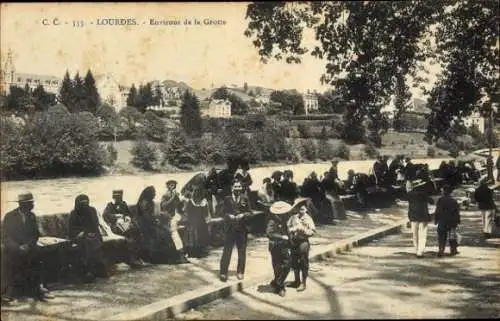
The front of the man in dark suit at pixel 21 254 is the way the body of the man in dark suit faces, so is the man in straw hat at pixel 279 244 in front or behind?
in front

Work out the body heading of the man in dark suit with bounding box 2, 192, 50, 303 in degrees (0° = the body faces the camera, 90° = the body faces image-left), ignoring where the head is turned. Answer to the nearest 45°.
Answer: approximately 315°

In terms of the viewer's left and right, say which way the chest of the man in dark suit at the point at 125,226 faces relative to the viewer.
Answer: facing the viewer and to the right of the viewer

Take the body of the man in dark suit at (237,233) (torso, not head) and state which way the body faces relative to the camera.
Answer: toward the camera

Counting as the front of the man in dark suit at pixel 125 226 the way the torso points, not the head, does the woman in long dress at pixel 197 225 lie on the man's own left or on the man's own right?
on the man's own left

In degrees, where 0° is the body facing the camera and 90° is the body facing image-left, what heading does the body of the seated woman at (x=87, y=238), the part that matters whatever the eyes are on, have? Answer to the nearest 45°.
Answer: approximately 315°

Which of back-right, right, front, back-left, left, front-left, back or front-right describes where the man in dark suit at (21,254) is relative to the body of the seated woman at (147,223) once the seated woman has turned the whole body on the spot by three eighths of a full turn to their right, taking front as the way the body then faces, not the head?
front
